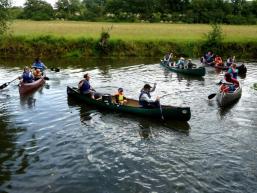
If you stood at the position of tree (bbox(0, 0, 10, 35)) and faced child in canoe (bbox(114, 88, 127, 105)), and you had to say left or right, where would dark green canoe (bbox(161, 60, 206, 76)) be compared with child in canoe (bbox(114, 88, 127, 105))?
left

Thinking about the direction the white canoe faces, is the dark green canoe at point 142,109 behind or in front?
in front

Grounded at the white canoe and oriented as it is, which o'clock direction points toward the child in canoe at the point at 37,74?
The child in canoe is roughly at 2 o'clock from the white canoe.

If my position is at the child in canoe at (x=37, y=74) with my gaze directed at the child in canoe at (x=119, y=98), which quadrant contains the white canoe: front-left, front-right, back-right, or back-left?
front-left

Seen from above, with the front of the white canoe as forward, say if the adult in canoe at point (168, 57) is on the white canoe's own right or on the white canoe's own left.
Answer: on the white canoe's own right

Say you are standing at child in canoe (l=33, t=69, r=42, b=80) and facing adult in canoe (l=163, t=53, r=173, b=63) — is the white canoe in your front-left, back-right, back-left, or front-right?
front-right

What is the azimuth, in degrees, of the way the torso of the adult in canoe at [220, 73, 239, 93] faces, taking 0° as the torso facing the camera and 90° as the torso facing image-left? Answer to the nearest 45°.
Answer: approximately 45°

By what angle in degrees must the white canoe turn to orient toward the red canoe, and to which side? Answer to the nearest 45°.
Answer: approximately 45° to its right

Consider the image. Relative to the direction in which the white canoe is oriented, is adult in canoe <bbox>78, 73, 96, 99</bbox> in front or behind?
in front
